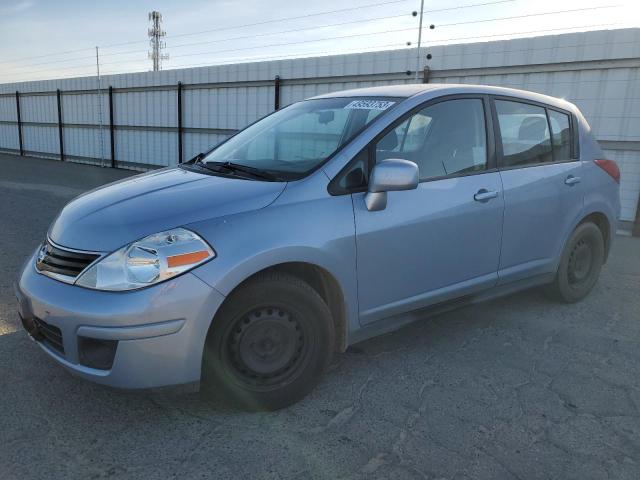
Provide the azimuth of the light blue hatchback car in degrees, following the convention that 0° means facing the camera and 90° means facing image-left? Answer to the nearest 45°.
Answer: approximately 45°

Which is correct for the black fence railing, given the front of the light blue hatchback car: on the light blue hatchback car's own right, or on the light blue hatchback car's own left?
on the light blue hatchback car's own right

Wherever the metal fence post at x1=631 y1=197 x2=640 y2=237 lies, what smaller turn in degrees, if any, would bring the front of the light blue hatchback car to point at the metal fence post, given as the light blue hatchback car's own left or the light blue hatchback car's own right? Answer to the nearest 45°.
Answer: approximately 180°
